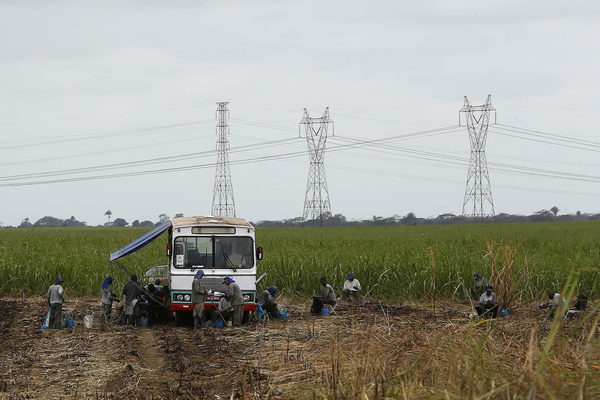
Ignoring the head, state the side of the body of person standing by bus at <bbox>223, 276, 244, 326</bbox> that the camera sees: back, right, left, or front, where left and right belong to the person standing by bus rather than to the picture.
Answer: left

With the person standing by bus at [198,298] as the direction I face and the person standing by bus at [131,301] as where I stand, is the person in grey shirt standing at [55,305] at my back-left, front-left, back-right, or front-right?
back-right

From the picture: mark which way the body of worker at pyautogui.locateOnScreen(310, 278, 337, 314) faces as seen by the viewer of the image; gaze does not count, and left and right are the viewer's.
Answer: facing to the left of the viewer

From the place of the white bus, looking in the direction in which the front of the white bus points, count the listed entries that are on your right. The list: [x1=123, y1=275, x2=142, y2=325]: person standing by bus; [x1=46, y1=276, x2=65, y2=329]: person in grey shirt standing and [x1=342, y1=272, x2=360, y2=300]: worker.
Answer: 2

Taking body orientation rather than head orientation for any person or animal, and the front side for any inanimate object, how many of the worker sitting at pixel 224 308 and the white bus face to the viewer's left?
1

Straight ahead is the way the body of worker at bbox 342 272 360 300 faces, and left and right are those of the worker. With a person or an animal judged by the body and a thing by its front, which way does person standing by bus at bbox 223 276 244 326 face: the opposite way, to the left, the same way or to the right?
to the right

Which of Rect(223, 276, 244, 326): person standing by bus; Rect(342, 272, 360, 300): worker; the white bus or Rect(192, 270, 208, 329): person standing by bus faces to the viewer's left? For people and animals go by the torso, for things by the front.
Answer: Rect(223, 276, 244, 326): person standing by bus
